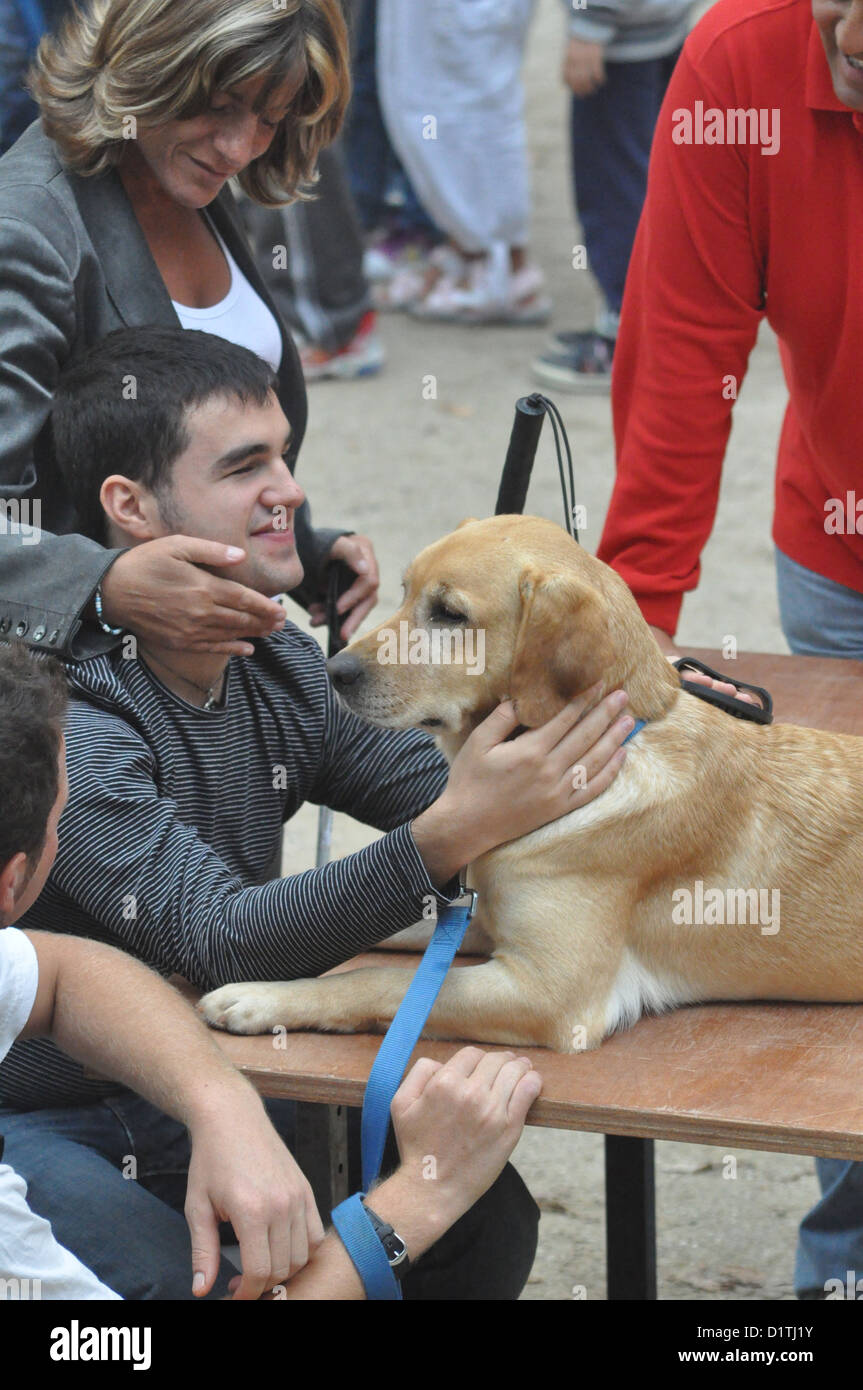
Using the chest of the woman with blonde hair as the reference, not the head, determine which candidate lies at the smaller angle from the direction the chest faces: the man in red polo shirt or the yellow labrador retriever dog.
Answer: the yellow labrador retriever dog

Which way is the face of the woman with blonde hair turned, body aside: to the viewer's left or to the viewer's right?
to the viewer's right

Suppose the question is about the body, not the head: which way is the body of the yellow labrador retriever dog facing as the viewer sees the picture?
to the viewer's left

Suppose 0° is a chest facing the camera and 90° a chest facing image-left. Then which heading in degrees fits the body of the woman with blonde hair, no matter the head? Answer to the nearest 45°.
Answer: approximately 315°
